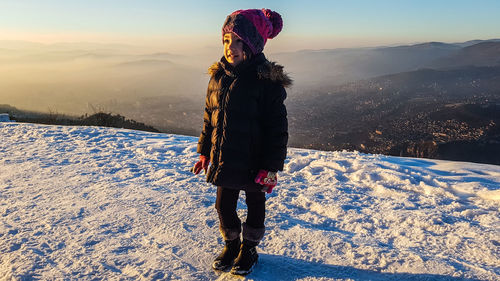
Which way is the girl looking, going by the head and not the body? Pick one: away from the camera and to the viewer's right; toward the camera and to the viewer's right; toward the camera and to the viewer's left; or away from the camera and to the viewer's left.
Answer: toward the camera and to the viewer's left

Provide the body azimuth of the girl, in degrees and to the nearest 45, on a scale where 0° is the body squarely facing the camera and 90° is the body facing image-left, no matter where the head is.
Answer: approximately 45°
